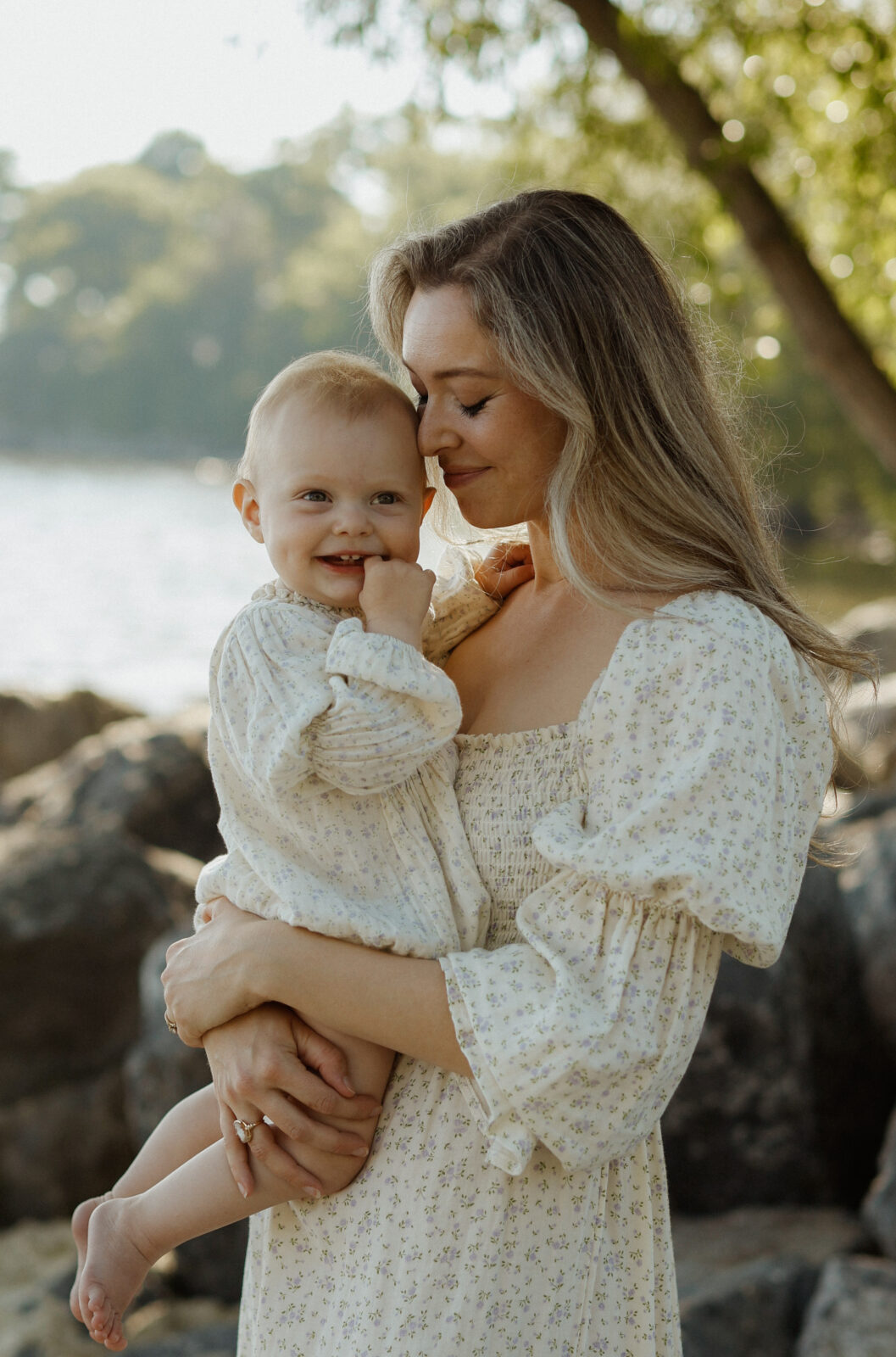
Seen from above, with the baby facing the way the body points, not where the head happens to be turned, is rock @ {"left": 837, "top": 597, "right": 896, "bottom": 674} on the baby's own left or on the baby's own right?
on the baby's own left

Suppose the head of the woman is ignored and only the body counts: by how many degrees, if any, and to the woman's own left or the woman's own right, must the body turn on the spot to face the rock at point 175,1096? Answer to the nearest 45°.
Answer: approximately 90° to the woman's own right

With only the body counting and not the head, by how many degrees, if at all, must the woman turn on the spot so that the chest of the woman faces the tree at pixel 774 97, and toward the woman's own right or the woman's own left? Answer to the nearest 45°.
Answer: approximately 180°

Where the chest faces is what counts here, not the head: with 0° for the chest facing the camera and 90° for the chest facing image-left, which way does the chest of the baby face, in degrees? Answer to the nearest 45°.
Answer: approximately 315°

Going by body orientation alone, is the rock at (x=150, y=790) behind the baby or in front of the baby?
behind

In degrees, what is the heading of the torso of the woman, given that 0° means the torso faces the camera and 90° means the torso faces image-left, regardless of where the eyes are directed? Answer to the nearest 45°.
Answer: approximately 45°
